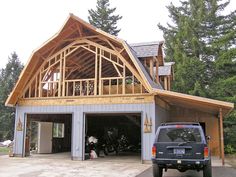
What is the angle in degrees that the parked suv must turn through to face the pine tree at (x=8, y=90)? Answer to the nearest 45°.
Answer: approximately 45° to its left

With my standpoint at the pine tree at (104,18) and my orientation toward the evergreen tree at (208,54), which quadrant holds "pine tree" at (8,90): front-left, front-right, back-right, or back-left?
back-right

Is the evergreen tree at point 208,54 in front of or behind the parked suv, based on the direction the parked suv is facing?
in front

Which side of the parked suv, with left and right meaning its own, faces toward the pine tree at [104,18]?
front

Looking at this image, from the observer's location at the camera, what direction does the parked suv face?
facing away from the viewer
